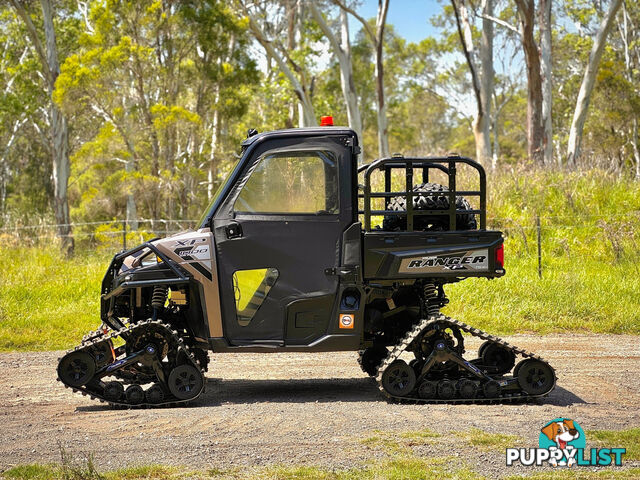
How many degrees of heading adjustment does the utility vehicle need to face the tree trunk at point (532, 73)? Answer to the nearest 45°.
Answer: approximately 90° to its right

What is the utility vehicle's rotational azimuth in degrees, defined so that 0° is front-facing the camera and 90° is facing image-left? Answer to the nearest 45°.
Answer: approximately 90°

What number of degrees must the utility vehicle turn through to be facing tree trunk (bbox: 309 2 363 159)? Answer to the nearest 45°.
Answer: approximately 90° to its right

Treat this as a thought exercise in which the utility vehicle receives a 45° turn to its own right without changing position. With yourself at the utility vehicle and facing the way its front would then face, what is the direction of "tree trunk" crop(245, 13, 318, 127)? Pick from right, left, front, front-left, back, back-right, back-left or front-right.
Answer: front-right

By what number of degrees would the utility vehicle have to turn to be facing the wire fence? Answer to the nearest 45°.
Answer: approximately 135° to its right

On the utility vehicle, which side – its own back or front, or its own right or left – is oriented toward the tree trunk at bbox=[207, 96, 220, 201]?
right

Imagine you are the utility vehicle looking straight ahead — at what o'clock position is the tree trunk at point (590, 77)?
The tree trunk is roughly at 4 o'clock from the utility vehicle.

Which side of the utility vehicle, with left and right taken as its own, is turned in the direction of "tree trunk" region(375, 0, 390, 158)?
right
